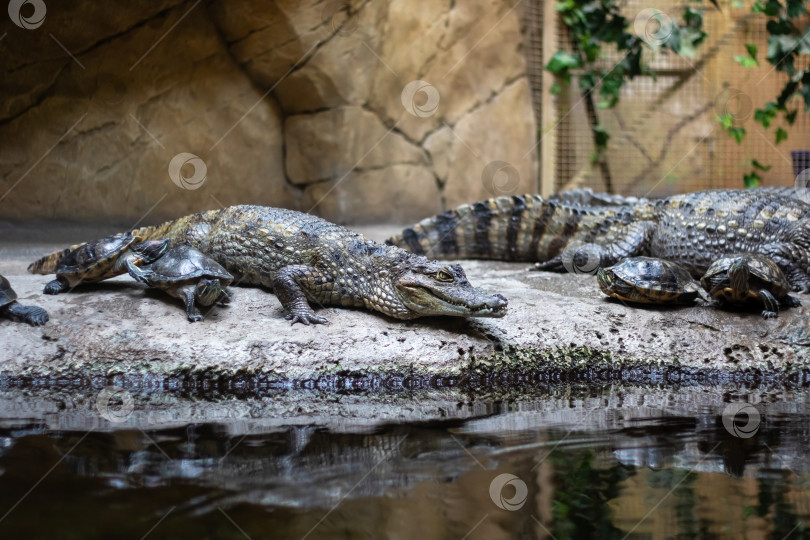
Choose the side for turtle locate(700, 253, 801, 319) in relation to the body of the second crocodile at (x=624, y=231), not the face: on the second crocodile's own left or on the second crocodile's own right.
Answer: on the second crocodile's own right

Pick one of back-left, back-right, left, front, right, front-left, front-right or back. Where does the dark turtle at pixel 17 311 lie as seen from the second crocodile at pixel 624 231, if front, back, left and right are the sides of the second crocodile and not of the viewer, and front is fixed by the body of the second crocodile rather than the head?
back-right

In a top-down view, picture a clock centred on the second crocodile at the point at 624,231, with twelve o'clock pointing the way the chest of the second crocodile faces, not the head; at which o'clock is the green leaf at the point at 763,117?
The green leaf is roughly at 10 o'clock from the second crocodile.

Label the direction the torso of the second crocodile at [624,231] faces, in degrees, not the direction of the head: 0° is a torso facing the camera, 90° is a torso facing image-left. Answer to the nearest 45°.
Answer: approximately 270°
